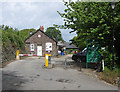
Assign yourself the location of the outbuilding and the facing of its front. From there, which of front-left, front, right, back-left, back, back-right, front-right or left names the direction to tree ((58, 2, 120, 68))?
front

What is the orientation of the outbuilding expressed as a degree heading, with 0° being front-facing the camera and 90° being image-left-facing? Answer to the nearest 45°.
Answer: approximately 0°
